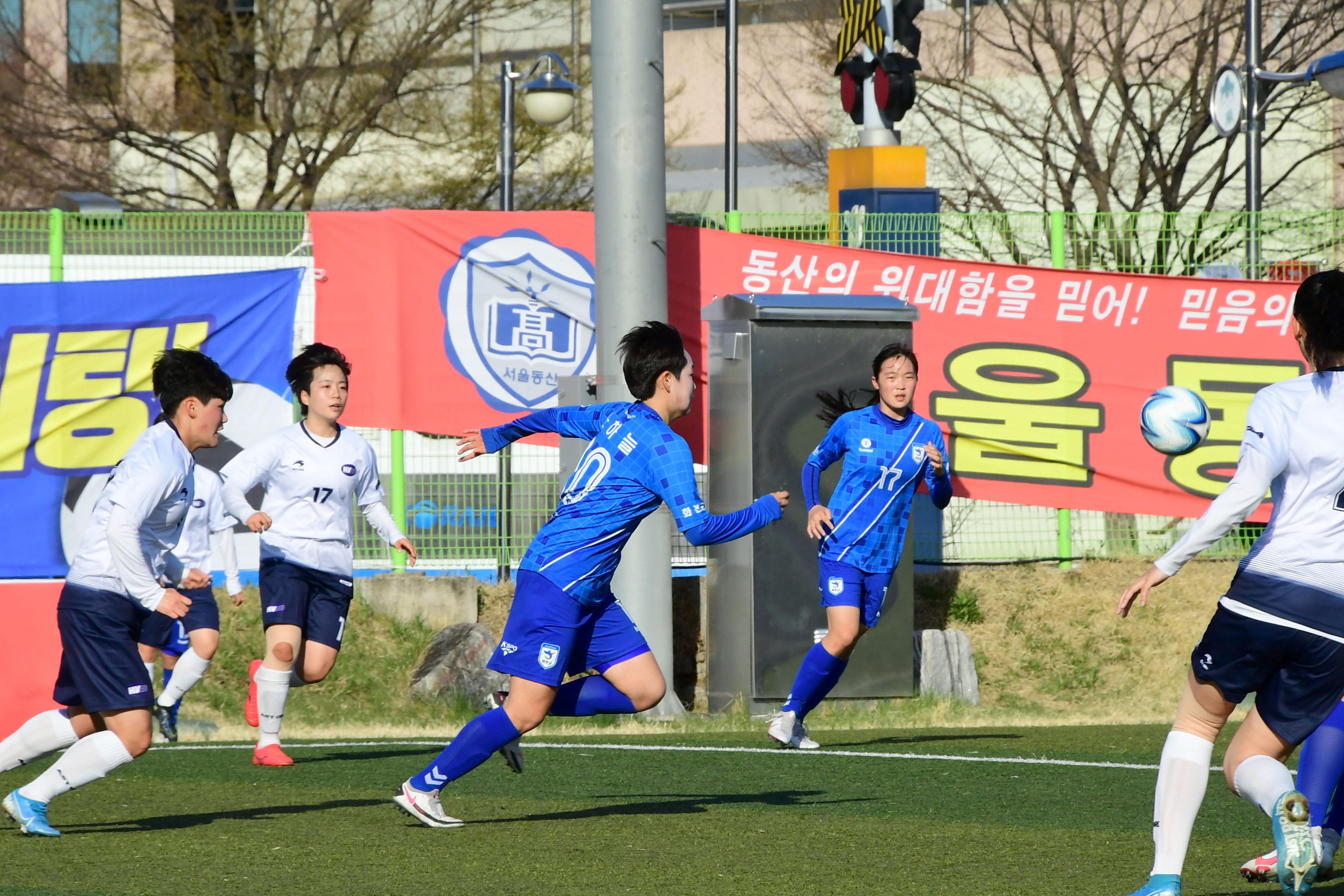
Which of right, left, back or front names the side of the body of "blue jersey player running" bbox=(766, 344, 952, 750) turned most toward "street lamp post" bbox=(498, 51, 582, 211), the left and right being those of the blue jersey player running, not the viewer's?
back

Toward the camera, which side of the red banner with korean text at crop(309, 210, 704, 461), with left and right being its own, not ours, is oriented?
front

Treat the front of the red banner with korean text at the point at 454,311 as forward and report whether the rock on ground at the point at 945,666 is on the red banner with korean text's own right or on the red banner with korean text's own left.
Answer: on the red banner with korean text's own left

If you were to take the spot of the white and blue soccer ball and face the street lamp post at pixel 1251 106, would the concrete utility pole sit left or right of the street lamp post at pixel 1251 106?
left

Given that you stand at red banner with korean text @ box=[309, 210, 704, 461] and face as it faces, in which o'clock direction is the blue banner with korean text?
The blue banner with korean text is roughly at 3 o'clock from the red banner with korean text.

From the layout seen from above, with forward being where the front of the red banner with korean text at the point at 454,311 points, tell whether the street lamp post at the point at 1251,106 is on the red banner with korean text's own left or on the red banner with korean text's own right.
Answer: on the red banner with korean text's own left

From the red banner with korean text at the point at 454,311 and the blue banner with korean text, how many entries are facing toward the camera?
2

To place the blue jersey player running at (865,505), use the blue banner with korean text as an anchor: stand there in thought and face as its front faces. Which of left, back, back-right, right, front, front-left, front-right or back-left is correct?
front-left

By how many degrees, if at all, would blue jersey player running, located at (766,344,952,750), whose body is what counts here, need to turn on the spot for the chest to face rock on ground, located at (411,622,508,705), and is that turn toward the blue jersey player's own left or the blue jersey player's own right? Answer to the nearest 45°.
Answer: approximately 135° to the blue jersey player's own right

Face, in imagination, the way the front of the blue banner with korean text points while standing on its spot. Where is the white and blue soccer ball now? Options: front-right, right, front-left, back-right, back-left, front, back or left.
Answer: front-left
